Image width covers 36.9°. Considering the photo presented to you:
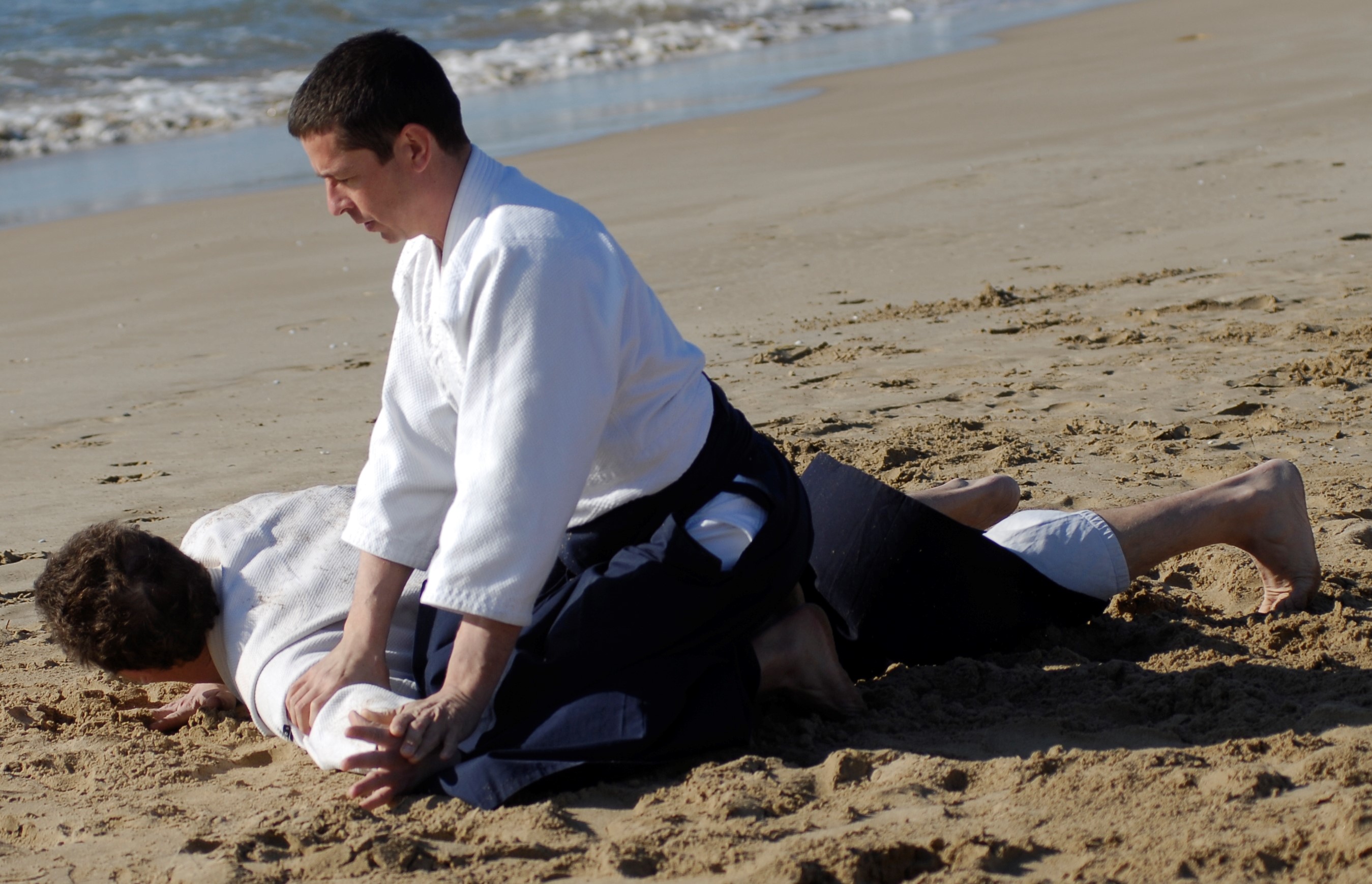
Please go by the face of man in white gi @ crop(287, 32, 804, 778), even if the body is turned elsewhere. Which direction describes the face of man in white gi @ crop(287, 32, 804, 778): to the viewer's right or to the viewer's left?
to the viewer's left

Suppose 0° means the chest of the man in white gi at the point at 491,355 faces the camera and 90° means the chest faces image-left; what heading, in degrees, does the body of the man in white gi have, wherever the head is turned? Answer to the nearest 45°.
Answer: approximately 45°
